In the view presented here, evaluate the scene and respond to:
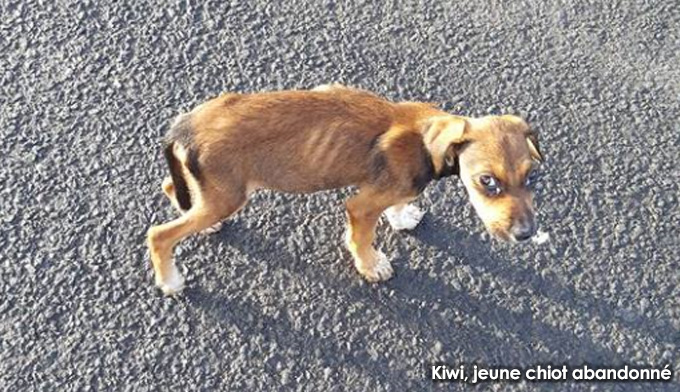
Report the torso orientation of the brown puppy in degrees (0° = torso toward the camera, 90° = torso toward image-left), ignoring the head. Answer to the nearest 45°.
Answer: approximately 270°
